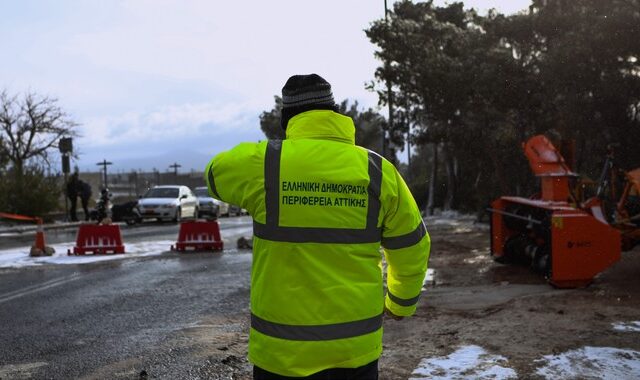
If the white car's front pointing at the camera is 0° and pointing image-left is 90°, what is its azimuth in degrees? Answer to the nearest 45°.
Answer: approximately 45°

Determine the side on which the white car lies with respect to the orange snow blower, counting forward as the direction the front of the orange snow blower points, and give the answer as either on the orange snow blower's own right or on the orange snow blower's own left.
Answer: on the orange snow blower's own right

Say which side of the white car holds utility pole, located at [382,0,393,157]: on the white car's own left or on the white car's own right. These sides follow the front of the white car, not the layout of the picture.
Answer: on the white car's own left

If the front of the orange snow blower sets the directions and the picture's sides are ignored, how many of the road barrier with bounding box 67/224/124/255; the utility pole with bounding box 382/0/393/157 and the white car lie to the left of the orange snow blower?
0

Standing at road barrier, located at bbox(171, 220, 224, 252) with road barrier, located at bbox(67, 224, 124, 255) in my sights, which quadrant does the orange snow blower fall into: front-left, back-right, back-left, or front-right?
back-left

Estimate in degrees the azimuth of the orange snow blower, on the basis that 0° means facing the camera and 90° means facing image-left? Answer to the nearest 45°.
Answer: approximately 45°

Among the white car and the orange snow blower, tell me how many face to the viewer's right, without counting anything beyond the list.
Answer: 0

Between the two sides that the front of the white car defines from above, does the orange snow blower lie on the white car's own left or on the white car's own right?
on the white car's own left

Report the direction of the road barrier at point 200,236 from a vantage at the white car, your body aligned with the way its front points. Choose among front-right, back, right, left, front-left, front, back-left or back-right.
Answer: front-left

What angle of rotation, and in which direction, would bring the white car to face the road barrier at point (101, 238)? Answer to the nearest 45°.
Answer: approximately 45° to its left

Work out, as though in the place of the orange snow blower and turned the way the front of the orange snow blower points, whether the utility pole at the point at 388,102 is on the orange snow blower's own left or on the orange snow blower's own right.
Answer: on the orange snow blower's own right

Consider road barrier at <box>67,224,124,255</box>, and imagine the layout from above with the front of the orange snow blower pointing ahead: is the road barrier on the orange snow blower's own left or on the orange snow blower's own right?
on the orange snow blower's own right

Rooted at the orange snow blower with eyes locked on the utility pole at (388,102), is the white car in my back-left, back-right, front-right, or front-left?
front-left

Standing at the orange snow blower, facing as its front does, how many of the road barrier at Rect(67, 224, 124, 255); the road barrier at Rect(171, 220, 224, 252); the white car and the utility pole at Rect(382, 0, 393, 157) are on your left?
0

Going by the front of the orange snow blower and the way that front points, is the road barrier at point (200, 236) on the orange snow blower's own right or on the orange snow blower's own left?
on the orange snow blower's own right
